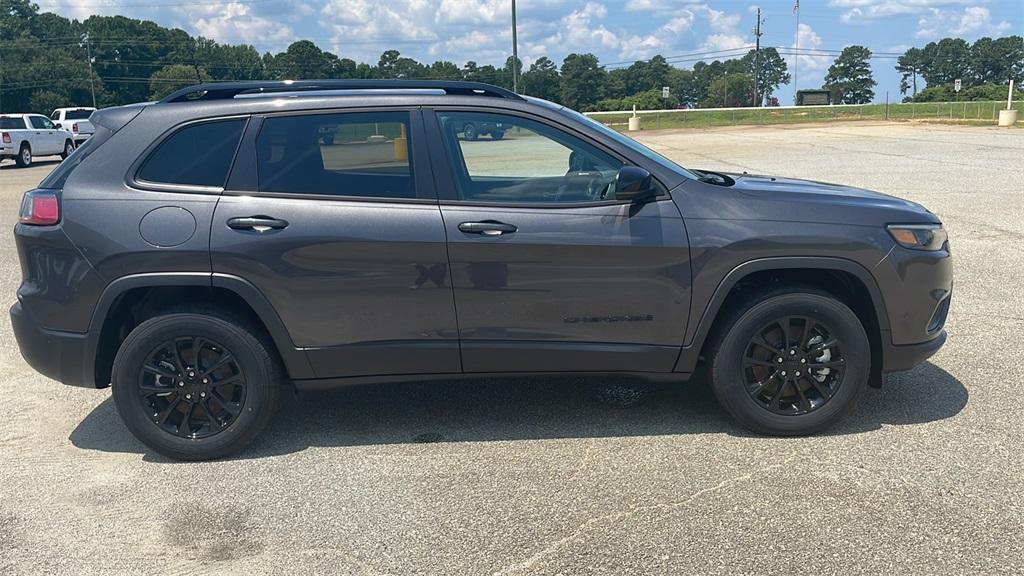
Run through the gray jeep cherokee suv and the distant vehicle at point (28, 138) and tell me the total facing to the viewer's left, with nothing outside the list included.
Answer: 0

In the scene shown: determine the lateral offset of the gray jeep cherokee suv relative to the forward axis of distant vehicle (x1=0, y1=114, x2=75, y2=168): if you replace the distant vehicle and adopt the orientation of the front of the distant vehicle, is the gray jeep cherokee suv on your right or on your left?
on your right

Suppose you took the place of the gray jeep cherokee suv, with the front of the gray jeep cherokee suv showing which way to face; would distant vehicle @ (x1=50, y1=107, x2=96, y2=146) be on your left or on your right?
on your left

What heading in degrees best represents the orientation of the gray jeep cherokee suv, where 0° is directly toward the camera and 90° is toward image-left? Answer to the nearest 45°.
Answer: approximately 270°

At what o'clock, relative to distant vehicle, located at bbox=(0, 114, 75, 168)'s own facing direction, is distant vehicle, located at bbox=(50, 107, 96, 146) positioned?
distant vehicle, located at bbox=(50, 107, 96, 146) is roughly at 11 o'clock from distant vehicle, located at bbox=(0, 114, 75, 168).

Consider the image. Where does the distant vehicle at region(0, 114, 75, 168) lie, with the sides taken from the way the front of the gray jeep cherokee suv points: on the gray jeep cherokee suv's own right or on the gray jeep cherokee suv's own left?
on the gray jeep cherokee suv's own left

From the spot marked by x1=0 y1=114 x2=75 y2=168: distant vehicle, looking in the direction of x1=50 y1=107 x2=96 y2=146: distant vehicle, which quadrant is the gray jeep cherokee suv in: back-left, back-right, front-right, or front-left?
back-right

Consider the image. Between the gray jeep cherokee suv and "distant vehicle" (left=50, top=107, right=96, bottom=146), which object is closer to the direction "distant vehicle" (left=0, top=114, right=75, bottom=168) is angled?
the distant vehicle

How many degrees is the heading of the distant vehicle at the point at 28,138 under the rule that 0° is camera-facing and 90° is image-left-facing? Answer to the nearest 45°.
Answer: approximately 225°
